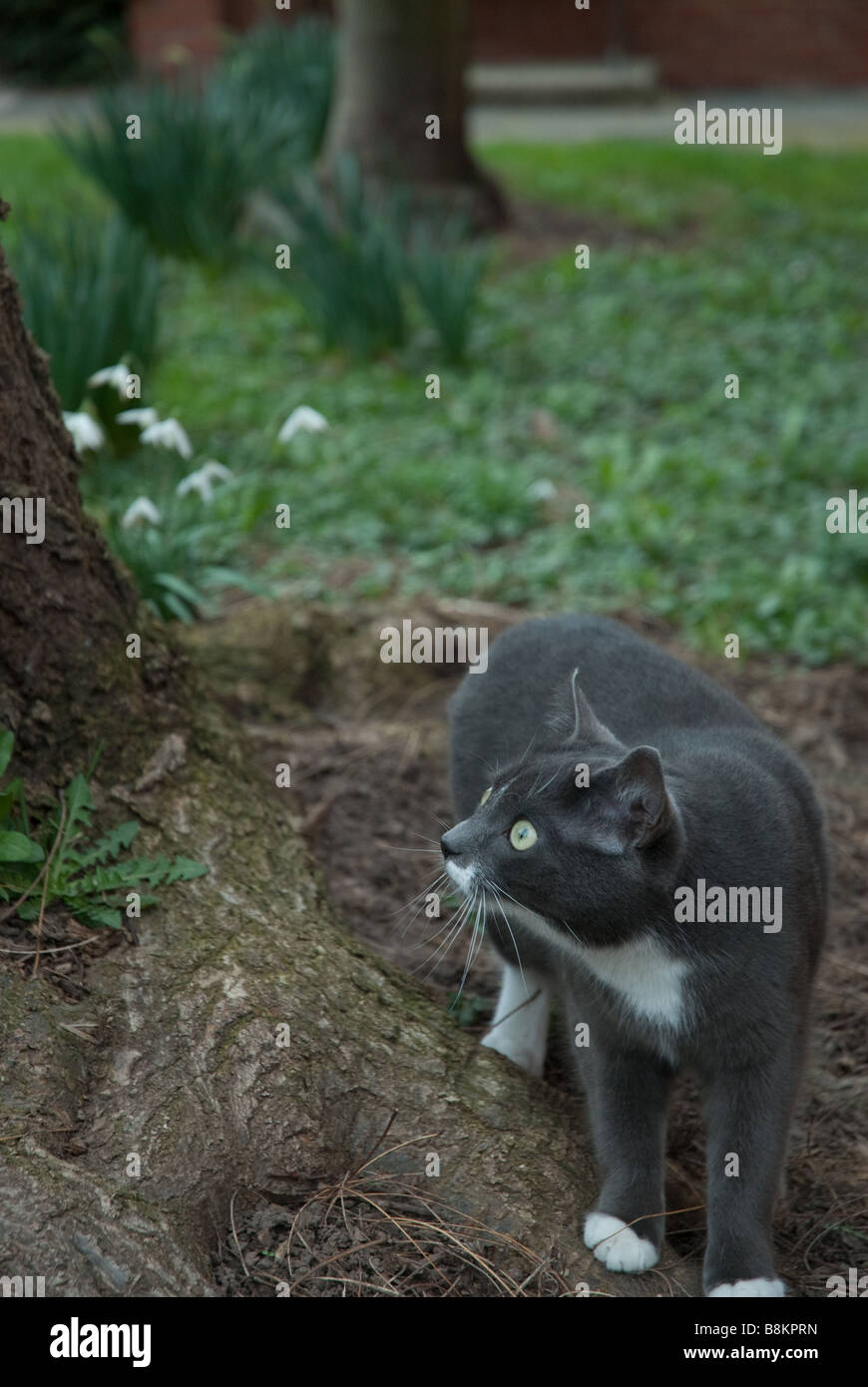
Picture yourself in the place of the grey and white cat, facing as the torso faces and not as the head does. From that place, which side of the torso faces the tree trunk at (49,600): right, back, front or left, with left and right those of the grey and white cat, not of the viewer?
right

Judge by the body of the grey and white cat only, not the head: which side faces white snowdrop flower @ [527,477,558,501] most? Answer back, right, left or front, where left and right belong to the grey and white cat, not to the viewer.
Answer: back

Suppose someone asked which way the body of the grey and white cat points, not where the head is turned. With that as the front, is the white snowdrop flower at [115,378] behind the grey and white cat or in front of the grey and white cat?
behind

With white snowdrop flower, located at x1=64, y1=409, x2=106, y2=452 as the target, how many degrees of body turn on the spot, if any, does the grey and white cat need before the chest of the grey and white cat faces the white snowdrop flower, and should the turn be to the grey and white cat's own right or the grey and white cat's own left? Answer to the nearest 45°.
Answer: approximately 135° to the grey and white cat's own right

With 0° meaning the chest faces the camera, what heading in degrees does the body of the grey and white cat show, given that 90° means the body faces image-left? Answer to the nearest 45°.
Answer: approximately 0°
